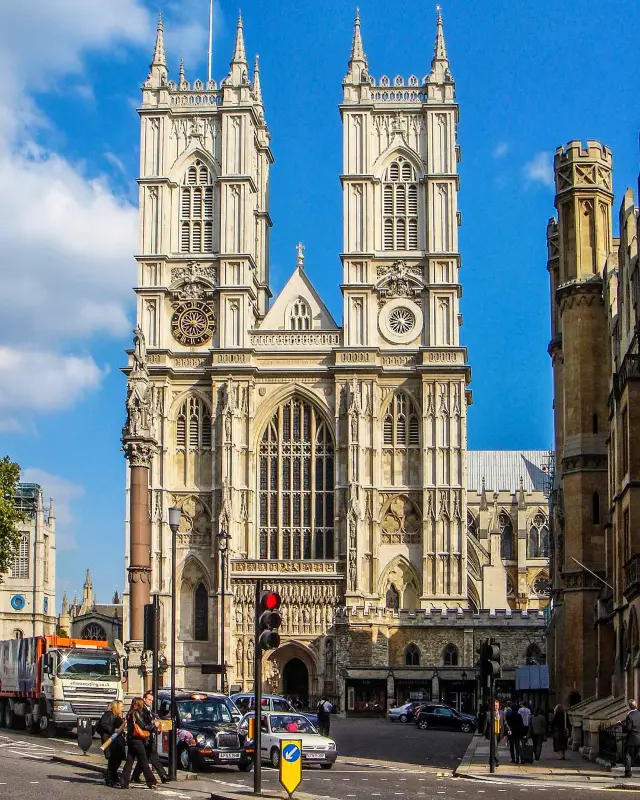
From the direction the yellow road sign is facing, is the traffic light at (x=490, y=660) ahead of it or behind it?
behind

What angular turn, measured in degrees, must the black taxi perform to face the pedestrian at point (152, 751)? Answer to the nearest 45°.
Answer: approximately 45° to its right

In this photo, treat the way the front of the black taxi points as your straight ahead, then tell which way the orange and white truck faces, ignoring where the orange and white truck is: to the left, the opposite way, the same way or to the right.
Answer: the same way

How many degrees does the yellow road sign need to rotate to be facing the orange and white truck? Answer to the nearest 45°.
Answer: approximately 180°

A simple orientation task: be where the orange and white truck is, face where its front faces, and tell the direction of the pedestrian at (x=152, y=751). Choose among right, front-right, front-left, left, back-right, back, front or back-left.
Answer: front-right

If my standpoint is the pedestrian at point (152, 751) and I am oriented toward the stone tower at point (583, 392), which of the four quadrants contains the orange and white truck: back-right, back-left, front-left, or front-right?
front-left

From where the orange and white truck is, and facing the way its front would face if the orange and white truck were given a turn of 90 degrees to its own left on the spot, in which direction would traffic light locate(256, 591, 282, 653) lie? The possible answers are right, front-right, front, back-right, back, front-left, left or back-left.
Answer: back-right

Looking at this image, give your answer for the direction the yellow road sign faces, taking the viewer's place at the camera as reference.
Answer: facing the viewer

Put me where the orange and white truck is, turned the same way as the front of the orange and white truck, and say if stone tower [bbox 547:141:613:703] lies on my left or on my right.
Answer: on my left

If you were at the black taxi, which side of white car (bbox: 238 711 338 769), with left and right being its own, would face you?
right
